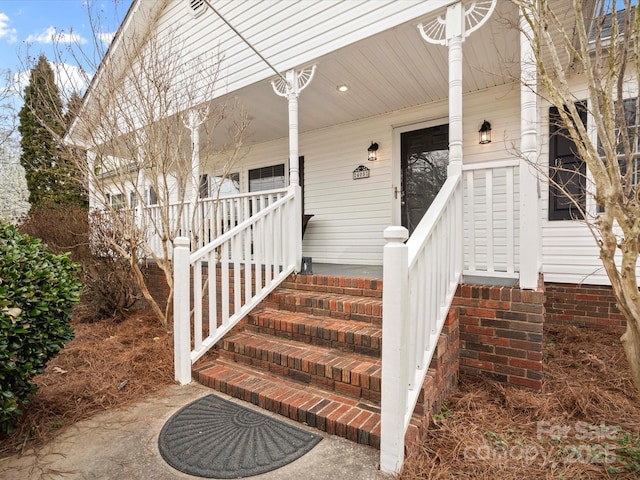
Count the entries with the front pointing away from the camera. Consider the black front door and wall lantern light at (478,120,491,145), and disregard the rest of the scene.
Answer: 0

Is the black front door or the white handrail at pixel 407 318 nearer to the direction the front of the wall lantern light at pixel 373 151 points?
the white handrail

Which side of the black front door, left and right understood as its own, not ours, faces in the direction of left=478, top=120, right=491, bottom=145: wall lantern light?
left

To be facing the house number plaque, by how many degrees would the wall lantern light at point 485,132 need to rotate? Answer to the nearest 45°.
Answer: approximately 45° to its right

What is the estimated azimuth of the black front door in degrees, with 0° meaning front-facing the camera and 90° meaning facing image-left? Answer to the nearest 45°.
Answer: approximately 45°

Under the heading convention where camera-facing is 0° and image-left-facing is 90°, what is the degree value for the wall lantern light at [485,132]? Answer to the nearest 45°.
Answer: approximately 45°

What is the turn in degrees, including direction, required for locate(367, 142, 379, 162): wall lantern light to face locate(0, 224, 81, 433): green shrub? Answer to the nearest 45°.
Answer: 0° — it already faces it

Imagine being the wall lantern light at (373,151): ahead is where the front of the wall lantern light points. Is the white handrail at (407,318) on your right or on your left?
on your left
